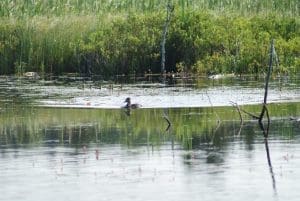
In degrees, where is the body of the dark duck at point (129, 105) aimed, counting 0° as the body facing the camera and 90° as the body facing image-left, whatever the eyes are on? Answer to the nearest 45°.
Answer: approximately 90°
